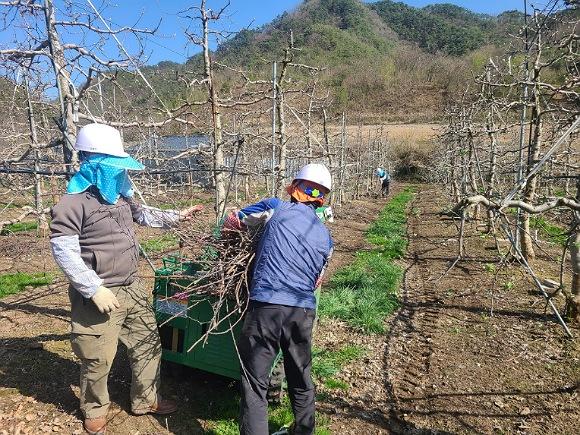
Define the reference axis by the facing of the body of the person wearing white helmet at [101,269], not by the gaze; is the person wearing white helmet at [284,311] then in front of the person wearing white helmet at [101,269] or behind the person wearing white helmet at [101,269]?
in front

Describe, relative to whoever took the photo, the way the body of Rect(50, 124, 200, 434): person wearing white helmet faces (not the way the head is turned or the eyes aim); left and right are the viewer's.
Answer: facing the viewer and to the right of the viewer

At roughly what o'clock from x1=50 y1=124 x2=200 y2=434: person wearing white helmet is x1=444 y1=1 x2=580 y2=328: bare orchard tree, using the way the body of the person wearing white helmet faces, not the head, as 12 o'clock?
The bare orchard tree is roughly at 10 o'clock from the person wearing white helmet.

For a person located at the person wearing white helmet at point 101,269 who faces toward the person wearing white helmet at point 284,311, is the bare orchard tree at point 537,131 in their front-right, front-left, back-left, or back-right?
front-left

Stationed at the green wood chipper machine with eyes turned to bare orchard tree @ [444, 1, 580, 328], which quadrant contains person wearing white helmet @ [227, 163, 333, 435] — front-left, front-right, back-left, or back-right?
front-right

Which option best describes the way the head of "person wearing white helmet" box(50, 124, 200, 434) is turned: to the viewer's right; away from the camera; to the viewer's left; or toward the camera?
to the viewer's right
